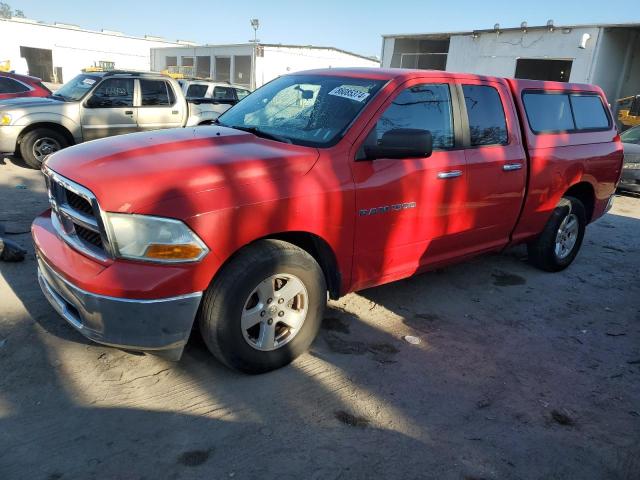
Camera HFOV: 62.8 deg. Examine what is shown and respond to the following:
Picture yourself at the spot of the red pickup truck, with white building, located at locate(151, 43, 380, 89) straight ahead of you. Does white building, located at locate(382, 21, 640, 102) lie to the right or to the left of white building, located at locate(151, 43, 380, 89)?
right

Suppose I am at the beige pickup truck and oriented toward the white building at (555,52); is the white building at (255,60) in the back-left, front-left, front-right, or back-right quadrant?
front-left

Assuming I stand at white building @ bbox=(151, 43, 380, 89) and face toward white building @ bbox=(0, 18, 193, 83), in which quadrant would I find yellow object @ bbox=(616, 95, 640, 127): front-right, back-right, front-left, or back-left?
back-left

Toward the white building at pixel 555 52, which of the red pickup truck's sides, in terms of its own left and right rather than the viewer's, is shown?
back

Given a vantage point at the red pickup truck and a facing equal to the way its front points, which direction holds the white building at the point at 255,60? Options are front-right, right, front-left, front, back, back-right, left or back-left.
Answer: back-right

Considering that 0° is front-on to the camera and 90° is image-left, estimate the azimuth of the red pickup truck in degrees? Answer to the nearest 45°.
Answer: approximately 45°

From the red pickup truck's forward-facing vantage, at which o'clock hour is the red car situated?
The red car is roughly at 3 o'clock from the red pickup truck.

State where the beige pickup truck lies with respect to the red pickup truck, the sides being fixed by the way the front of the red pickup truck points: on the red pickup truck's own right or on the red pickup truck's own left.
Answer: on the red pickup truck's own right
